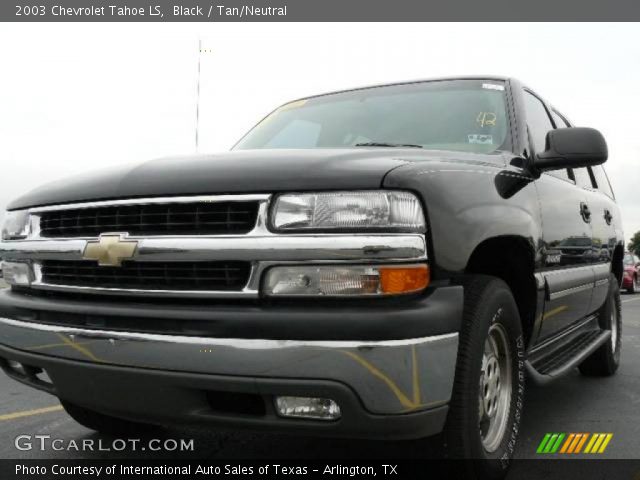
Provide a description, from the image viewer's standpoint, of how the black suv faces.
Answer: facing the viewer and to the left of the viewer
